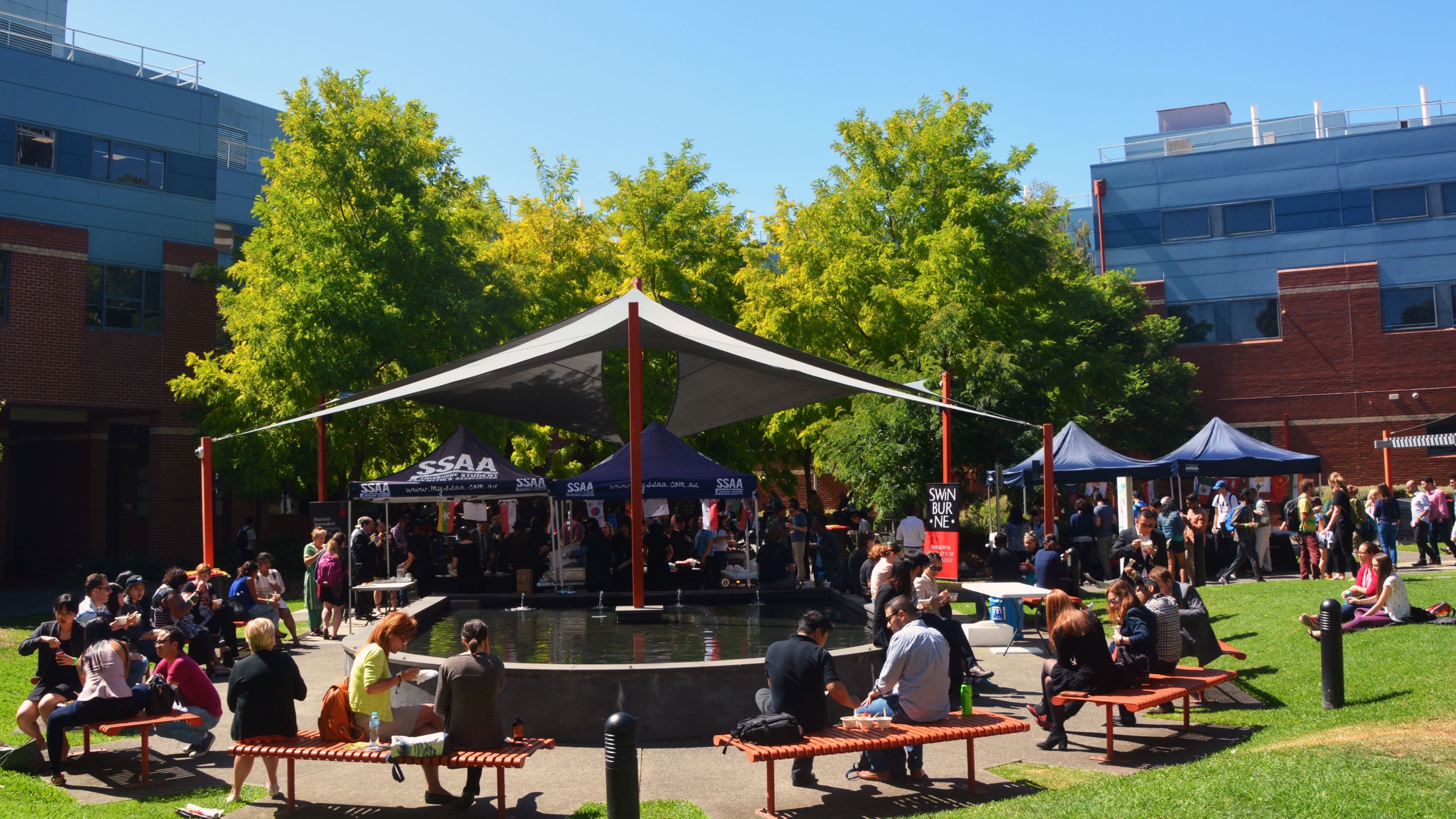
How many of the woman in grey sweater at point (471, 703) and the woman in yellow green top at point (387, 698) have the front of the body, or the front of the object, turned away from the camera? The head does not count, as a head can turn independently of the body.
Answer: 1

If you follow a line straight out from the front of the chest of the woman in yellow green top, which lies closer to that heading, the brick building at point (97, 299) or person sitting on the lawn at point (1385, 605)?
the person sitting on the lawn

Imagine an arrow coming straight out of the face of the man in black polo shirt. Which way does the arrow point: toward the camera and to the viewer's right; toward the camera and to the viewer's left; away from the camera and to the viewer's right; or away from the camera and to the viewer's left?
away from the camera and to the viewer's right

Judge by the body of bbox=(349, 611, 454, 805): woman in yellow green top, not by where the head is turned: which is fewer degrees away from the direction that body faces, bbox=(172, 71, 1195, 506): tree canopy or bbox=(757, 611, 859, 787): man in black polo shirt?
the man in black polo shirt

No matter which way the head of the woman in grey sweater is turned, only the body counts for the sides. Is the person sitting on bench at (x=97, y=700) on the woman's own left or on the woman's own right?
on the woman's own left

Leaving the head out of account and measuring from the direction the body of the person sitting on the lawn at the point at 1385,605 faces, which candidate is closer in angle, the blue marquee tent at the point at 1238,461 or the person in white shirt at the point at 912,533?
the person in white shirt

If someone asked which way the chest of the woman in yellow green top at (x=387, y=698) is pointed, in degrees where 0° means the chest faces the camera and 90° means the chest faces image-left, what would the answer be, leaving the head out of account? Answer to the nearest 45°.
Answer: approximately 270°

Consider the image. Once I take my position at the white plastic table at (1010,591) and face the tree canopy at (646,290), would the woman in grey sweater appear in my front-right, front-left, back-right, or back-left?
back-left

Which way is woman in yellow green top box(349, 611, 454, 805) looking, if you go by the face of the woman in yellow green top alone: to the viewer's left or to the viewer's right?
to the viewer's right

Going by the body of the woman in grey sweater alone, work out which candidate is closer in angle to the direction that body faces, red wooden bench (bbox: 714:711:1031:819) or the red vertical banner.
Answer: the red vertical banner

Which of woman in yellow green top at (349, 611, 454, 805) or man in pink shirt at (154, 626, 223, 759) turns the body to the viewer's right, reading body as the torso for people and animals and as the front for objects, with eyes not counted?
the woman in yellow green top
